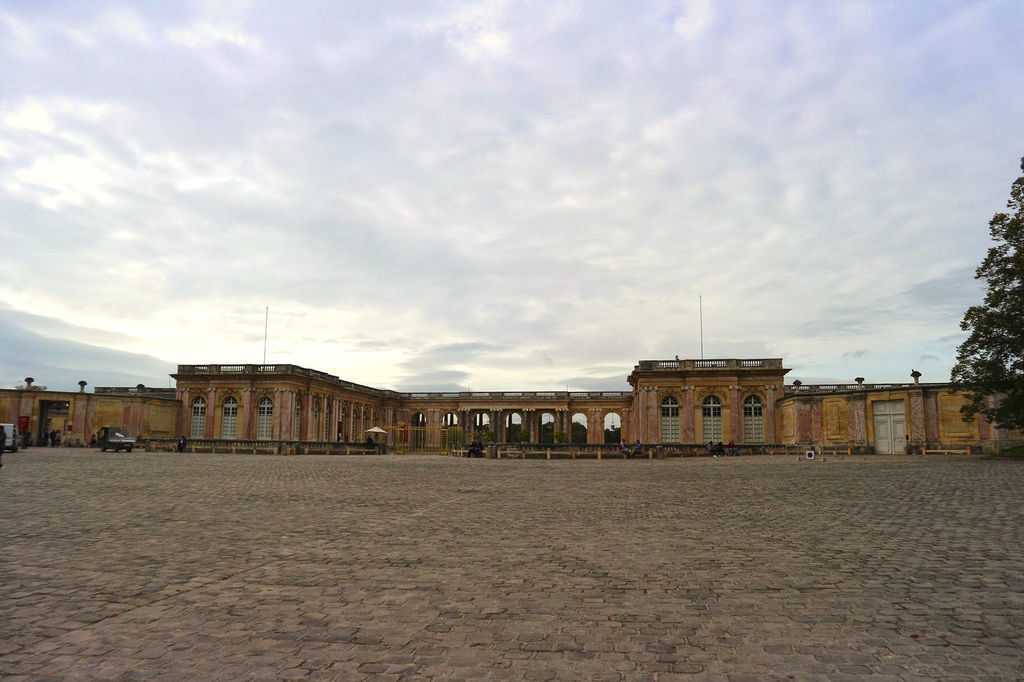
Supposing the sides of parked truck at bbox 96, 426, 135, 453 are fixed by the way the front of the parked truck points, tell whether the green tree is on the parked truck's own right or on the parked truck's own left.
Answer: on the parked truck's own right

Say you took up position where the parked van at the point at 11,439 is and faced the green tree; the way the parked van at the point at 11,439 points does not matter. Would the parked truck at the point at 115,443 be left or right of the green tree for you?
left
